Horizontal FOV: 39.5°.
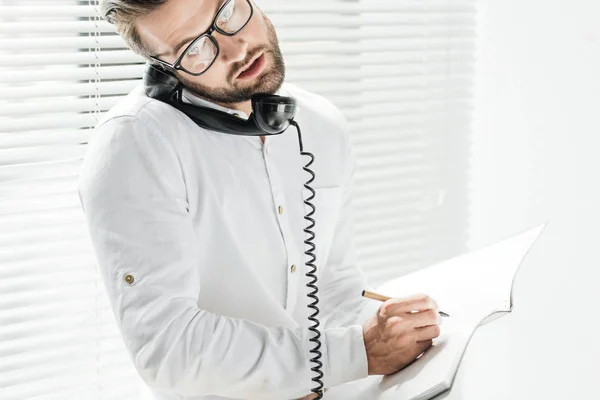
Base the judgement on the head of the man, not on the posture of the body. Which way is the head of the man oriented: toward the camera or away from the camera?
toward the camera

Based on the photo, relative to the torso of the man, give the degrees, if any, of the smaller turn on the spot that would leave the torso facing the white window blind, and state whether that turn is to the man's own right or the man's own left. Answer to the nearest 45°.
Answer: approximately 180°
